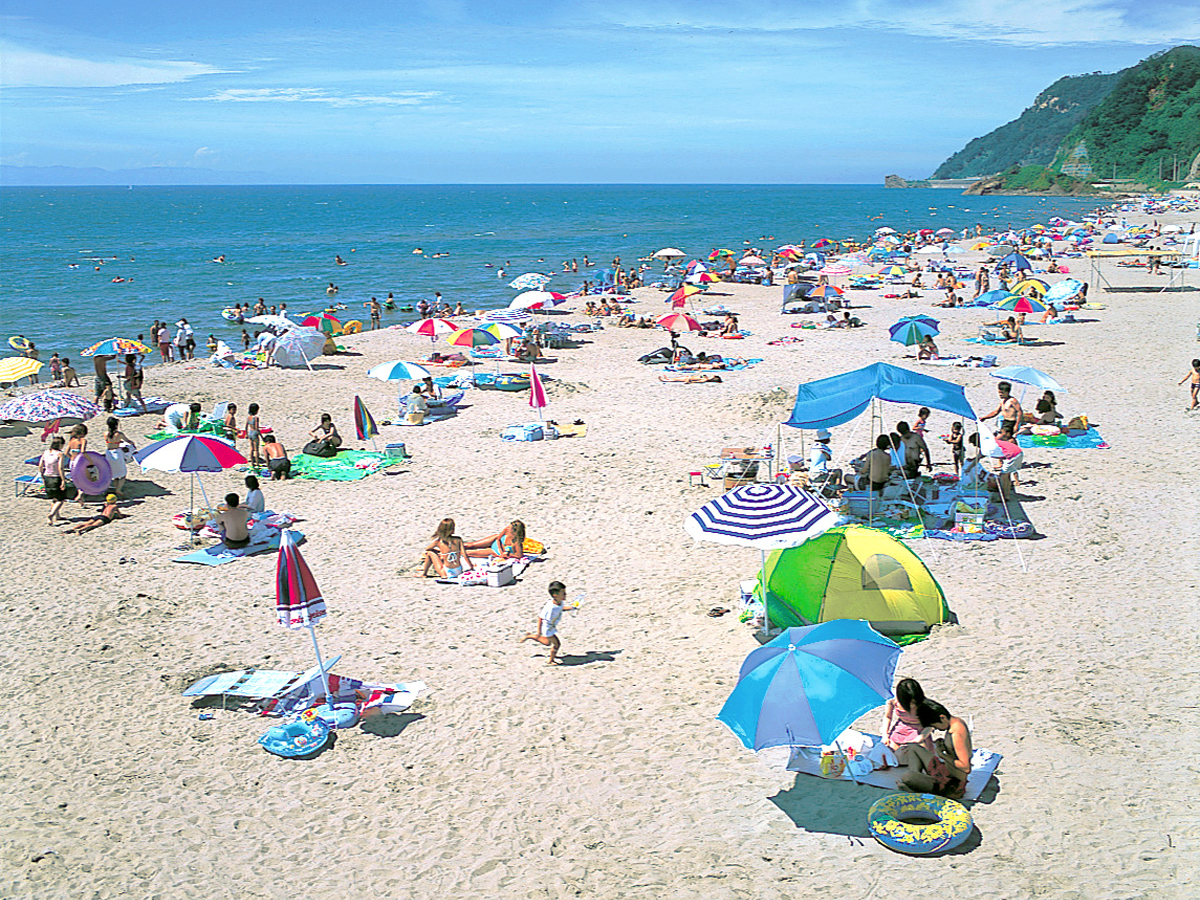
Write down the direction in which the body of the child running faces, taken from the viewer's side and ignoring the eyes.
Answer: to the viewer's right

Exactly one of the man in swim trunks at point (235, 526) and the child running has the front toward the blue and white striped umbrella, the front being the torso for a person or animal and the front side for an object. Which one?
the child running

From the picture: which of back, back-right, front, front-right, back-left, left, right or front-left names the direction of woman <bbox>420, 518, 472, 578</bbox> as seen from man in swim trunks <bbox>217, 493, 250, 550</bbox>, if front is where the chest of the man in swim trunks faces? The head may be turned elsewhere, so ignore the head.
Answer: back-right

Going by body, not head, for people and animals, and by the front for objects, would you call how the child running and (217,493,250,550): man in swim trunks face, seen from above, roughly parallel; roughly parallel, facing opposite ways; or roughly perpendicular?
roughly perpendicular

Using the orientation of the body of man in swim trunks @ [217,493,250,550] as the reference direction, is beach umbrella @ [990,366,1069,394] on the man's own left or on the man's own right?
on the man's own right

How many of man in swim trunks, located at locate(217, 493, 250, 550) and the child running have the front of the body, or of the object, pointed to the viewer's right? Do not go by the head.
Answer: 1

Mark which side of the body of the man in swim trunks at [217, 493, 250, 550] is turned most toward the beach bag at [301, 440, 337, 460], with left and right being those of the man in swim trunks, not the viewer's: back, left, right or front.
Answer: front

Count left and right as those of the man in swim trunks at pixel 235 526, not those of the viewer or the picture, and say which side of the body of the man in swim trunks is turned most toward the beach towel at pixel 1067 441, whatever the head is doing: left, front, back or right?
right

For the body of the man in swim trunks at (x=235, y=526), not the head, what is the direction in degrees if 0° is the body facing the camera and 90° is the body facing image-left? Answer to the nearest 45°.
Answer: approximately 180°

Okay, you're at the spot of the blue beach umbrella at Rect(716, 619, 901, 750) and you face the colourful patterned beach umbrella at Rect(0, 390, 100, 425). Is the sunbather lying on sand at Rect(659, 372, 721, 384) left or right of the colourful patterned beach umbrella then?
right
